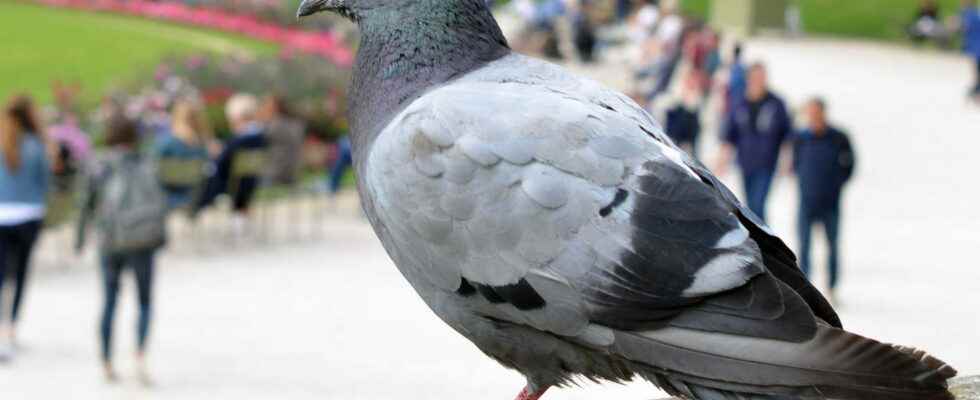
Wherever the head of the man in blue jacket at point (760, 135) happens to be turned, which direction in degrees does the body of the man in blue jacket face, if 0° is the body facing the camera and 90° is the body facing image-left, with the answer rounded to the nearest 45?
approximately 0°

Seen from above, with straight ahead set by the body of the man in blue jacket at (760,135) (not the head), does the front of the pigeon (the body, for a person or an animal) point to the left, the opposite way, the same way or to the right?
to the right

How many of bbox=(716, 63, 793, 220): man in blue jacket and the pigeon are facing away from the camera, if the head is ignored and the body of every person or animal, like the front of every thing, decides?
0

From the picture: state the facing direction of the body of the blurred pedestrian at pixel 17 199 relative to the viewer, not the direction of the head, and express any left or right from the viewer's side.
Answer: facing away from the viewer

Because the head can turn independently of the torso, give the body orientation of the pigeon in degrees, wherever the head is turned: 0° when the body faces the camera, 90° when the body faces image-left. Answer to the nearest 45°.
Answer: approximately 90°

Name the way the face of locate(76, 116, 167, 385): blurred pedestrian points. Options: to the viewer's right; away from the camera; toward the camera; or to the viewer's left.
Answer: away from the camera
